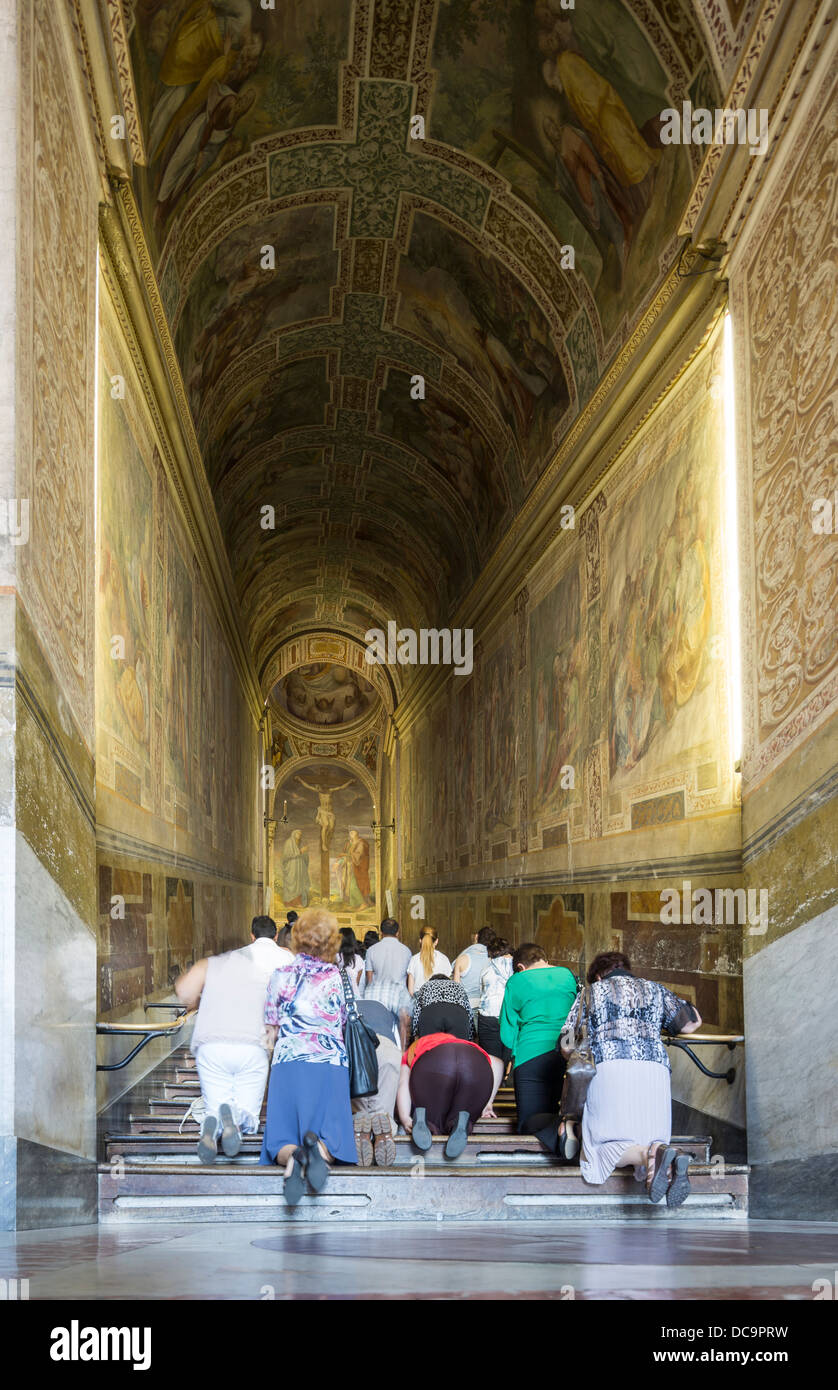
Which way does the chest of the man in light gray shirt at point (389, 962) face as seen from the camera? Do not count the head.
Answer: away from the camera

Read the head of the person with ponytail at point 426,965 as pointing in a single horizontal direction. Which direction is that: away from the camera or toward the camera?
away from the camera

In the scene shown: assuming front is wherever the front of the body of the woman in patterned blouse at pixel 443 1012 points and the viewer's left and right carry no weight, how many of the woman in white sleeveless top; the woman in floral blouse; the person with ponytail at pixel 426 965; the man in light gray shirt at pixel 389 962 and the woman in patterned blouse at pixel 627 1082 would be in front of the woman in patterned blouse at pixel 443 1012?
2

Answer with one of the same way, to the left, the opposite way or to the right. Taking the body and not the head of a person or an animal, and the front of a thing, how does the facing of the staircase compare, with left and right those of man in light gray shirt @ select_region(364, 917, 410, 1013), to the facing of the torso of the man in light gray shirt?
the opposite way

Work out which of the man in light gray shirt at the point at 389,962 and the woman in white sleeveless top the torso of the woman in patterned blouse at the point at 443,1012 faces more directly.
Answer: the man in light gray shirt

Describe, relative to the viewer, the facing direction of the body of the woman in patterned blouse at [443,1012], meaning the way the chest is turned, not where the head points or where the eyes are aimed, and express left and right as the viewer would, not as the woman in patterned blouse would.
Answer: facing away from the viewer

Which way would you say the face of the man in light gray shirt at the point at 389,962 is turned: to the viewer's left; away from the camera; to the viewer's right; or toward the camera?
away from the camera

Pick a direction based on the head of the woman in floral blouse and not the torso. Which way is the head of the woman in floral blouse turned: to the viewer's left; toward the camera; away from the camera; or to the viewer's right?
away from the camera

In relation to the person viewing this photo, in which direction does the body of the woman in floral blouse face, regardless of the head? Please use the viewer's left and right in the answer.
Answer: facing away from the viewer

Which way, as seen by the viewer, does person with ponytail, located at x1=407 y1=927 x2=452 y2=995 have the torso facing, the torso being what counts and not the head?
away from the camera

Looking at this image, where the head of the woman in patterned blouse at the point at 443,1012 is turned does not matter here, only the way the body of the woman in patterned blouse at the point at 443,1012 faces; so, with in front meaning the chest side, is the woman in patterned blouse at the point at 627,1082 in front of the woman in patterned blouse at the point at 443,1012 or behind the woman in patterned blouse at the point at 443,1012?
behind
